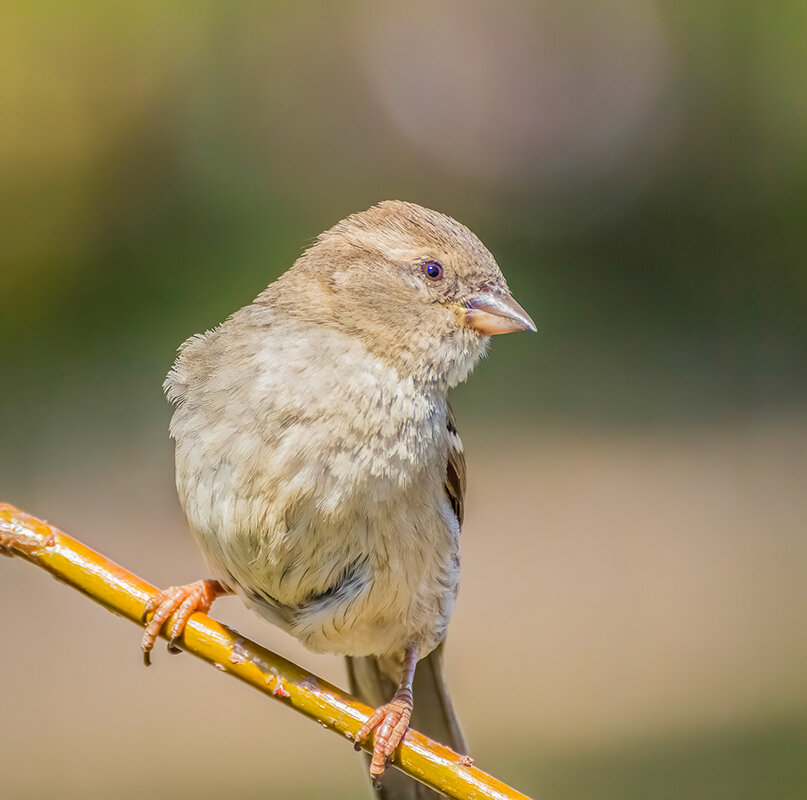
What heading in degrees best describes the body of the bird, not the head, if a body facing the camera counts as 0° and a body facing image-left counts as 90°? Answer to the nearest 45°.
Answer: approximately 0°
